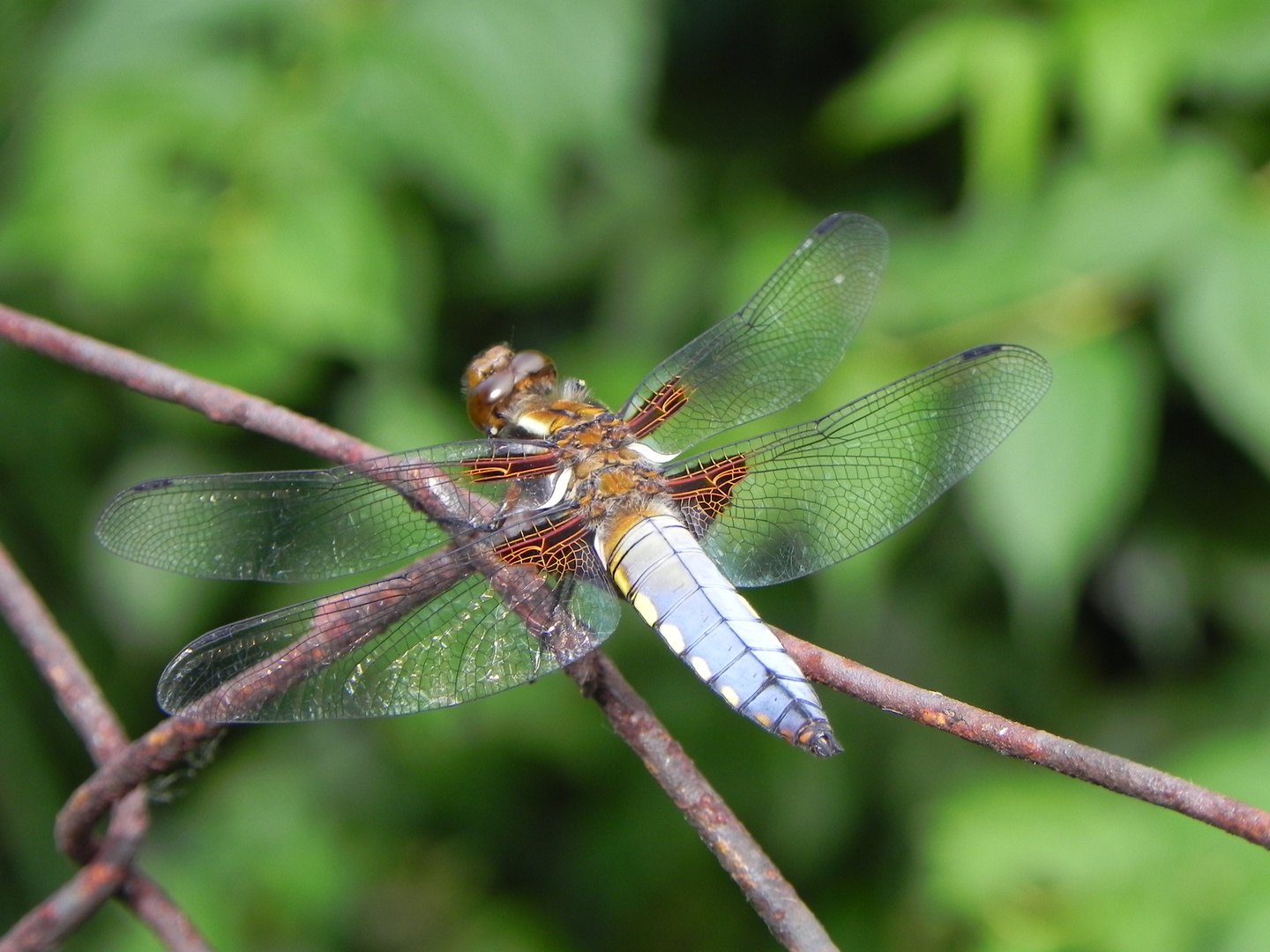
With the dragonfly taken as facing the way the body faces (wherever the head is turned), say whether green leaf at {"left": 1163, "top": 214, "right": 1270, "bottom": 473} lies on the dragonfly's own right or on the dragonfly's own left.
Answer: on the dragonfly's own right

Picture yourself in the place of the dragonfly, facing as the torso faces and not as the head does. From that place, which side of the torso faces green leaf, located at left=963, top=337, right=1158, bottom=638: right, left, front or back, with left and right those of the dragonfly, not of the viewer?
right

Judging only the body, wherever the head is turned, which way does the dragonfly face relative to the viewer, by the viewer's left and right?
facing away from the viewer and to the left of the viewer
